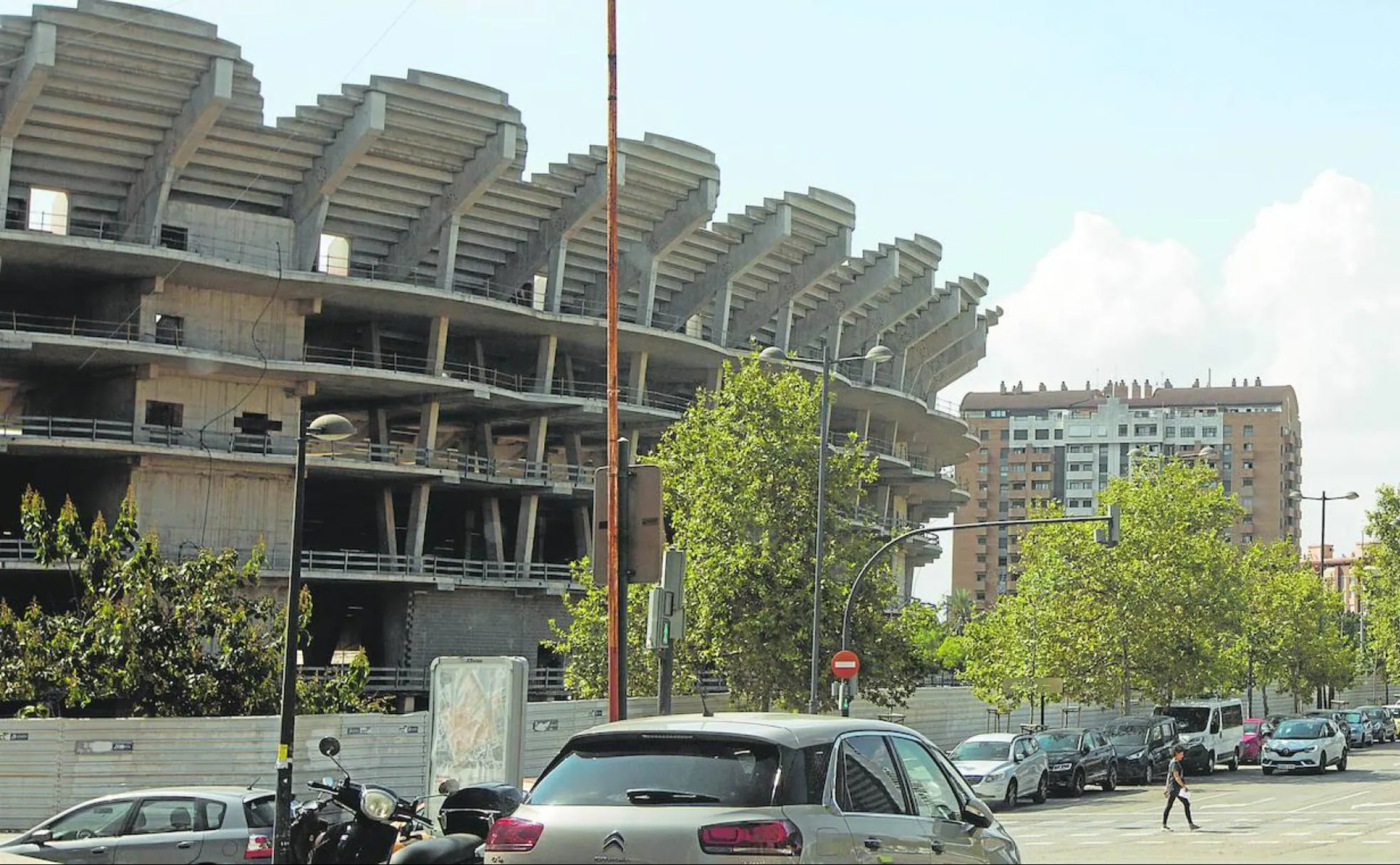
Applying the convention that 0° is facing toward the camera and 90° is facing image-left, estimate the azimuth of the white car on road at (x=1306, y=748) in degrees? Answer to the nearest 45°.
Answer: approximately 45°

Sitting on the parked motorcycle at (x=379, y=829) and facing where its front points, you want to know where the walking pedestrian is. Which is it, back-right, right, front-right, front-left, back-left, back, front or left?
back

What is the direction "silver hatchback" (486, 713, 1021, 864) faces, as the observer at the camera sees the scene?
facing away from the viewer and to the right of the viewer

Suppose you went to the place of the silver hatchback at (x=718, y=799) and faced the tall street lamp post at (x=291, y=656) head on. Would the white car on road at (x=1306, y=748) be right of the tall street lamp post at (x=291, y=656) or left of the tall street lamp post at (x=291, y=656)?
right

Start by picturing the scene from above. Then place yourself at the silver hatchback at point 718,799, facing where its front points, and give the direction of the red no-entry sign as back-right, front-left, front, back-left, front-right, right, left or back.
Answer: front-left

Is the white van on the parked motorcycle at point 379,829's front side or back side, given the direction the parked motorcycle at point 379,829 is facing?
on the back side

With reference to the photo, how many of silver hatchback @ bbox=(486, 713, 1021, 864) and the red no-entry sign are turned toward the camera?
1

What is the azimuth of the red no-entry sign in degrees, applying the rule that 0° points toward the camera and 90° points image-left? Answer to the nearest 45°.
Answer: approximately 0°

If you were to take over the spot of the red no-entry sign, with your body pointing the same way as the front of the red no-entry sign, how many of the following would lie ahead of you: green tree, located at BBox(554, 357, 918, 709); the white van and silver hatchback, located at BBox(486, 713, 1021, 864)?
1

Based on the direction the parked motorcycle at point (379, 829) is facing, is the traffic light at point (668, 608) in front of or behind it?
behind
